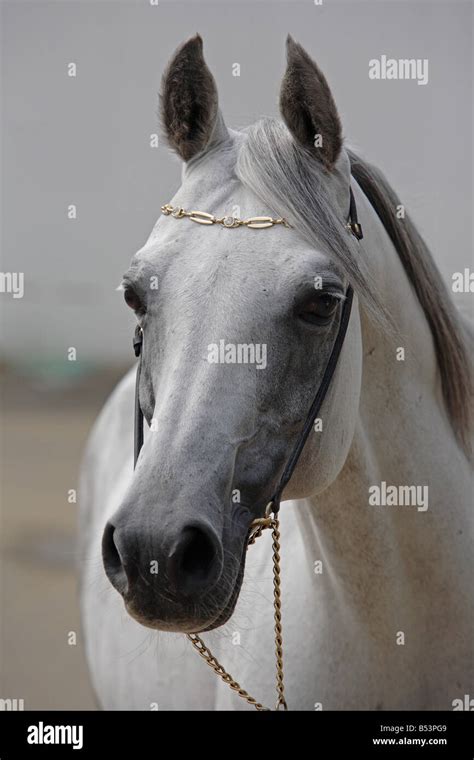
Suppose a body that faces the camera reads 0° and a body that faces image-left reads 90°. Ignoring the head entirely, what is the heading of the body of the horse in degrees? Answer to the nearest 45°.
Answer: approximately 45°
